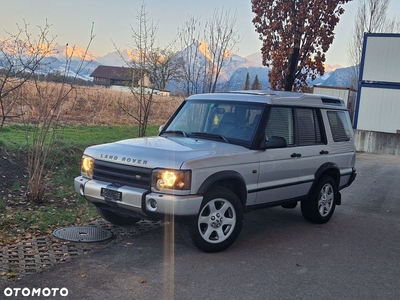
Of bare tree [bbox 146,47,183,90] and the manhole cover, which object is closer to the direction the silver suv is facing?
the manhole cover

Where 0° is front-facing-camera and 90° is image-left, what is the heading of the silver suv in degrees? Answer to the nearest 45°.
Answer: approximately 45°

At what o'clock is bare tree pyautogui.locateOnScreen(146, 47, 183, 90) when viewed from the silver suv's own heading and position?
The bare tree is roughly at 4 o'clock from the silver suv.

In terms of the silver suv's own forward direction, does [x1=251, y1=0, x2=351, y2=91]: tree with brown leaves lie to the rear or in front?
to the rear

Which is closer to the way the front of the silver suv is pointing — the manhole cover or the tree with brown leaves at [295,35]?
the manhole cover
